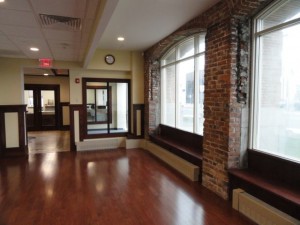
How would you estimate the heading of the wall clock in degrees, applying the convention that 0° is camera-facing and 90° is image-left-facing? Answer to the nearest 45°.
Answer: approximately 0°

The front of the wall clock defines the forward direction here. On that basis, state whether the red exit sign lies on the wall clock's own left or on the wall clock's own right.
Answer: on the wall clock's own right

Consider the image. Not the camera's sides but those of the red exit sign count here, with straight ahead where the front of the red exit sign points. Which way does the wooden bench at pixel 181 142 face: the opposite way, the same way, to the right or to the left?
to the right

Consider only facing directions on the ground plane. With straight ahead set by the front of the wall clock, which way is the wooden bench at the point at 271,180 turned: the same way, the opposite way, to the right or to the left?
to the right

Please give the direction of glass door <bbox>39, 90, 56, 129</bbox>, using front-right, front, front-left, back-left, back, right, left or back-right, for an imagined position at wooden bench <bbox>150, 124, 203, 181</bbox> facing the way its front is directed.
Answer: right

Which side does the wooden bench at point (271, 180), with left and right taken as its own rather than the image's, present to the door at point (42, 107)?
right

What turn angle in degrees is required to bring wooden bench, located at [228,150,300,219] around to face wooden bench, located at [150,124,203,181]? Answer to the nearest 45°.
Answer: approximately 90° to its right

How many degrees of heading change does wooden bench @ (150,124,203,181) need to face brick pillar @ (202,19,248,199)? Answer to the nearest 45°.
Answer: approximately 45° to its left

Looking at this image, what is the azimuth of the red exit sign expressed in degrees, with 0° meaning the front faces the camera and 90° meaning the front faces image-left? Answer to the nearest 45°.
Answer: approximately 0°

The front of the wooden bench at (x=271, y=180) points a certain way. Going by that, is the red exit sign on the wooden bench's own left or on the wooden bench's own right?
on the wooden bench's own right

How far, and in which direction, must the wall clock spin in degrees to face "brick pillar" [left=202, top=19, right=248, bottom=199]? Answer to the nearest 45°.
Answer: approximately 45° to its left

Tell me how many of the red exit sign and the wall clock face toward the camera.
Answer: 2

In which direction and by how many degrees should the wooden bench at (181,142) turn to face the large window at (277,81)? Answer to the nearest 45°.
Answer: approximately 90° to its left

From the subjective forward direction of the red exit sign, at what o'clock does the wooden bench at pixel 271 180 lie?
The wooden bench is roughly at 11 o'clock from the red exit sign.

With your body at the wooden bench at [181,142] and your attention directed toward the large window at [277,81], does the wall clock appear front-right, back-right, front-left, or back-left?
back-right

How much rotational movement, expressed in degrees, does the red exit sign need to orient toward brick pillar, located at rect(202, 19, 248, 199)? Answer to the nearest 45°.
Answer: approximately 45° to its left

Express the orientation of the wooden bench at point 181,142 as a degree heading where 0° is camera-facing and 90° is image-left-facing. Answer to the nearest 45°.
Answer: approximately 45°
